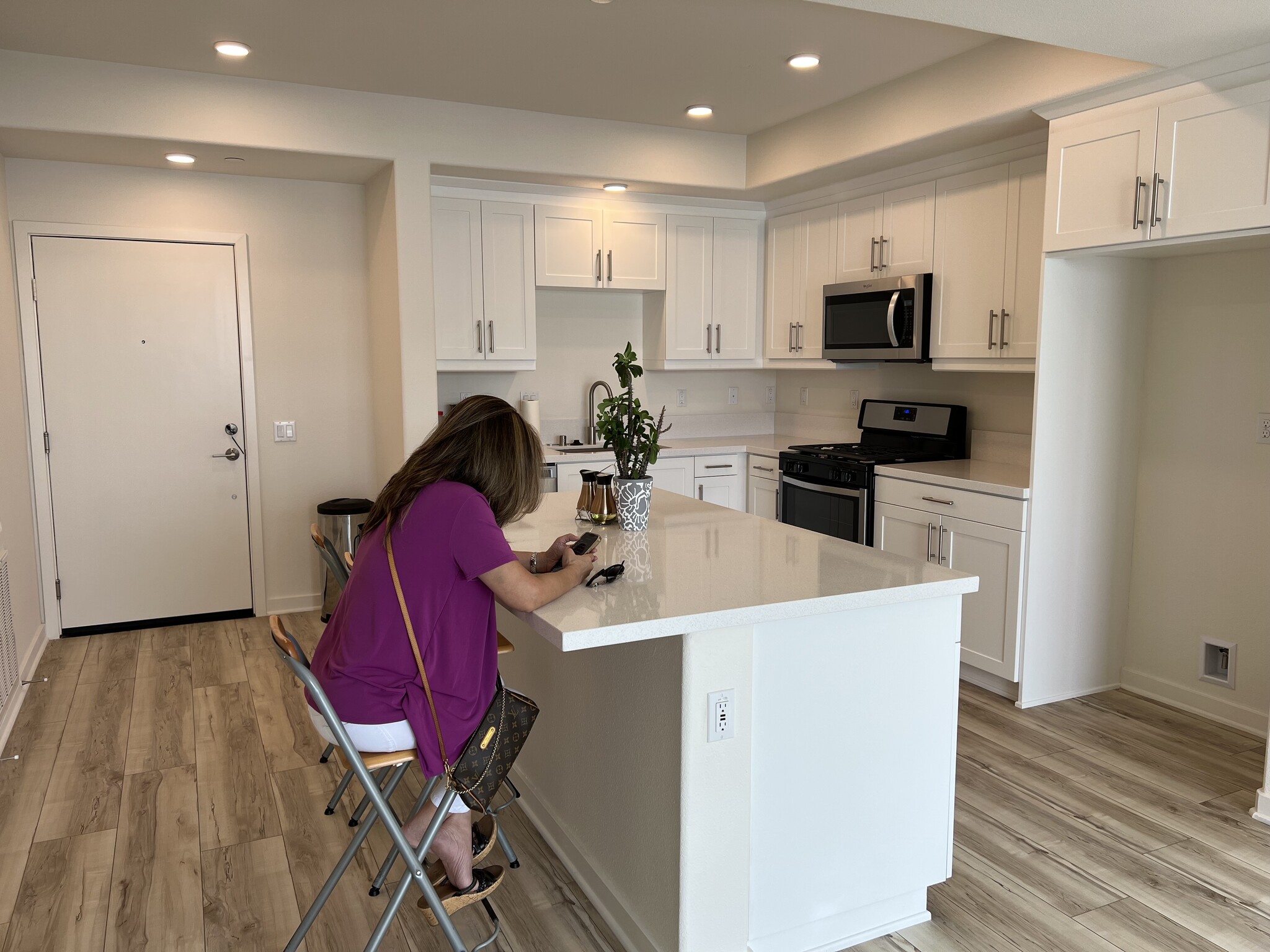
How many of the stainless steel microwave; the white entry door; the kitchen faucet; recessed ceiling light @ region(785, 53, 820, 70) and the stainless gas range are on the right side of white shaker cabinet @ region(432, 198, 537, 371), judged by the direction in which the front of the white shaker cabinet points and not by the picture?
1

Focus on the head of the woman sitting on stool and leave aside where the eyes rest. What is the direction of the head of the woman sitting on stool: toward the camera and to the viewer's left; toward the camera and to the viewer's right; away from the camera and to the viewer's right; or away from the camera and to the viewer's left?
away from the camera and to the viewer's right

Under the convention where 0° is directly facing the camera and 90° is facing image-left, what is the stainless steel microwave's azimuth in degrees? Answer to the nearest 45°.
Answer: approximately 45°

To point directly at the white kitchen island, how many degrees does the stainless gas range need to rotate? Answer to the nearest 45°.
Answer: approximately 45° to its left

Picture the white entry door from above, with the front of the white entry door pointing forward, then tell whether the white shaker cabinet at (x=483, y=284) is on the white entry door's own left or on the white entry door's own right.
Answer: on the white entry door's own left

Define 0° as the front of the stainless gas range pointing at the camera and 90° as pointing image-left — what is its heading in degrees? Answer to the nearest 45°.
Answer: approximately 45°

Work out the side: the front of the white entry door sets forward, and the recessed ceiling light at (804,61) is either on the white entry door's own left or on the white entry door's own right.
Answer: on the white entry door's own left

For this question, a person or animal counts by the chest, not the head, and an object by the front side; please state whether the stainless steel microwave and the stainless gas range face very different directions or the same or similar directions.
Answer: same or similar directions

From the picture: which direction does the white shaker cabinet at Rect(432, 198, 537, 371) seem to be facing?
toward the camera

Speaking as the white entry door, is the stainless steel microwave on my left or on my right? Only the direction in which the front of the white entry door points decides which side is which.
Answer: on my left

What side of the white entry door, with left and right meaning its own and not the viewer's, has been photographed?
front

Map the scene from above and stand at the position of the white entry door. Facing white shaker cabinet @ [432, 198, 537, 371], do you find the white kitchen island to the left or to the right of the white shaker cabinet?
right

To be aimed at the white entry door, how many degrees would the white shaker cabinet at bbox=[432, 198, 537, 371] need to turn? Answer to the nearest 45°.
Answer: approximately 90° to its right

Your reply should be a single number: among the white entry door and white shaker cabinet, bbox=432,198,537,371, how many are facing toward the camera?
2
